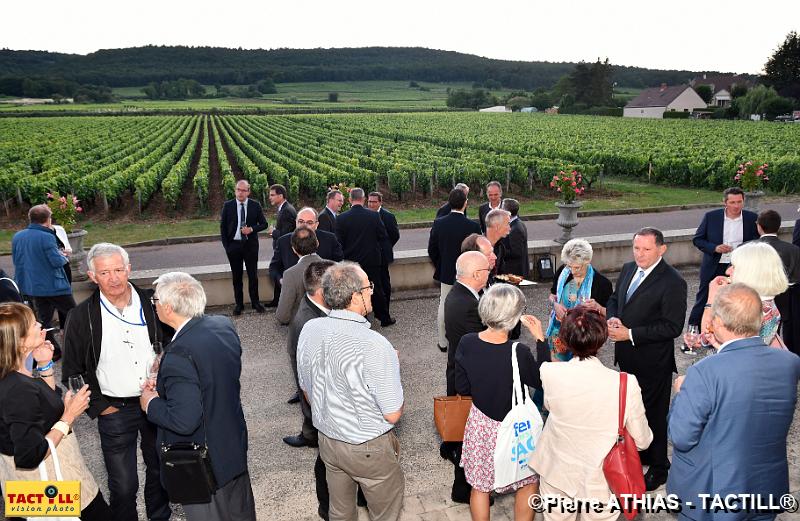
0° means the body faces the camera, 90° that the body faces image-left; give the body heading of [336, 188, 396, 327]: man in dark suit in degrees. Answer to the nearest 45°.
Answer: approximately 180°

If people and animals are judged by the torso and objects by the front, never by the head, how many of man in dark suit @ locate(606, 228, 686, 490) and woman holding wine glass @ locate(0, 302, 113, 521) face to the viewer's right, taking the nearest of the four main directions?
1

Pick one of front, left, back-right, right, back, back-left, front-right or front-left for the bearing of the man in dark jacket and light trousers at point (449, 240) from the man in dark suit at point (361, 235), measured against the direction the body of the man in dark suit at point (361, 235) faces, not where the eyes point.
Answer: back-right

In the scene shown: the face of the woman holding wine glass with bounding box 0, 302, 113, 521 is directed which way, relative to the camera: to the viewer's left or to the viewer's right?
to the viewer's right

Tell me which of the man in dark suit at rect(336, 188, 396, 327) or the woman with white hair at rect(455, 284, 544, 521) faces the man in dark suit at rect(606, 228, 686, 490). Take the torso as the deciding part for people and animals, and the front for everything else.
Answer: the woman with white hair

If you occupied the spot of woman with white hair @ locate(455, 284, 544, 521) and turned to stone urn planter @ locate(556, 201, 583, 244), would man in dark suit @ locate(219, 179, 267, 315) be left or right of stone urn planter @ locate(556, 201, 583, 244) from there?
left

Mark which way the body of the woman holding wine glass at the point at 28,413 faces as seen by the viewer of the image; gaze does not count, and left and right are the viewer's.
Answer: facing to the right of the viewer

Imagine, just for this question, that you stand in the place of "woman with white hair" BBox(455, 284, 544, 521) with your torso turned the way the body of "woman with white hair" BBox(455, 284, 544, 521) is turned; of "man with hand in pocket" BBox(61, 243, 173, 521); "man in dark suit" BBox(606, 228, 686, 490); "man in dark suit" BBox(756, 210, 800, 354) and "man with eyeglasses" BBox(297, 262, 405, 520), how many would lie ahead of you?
2

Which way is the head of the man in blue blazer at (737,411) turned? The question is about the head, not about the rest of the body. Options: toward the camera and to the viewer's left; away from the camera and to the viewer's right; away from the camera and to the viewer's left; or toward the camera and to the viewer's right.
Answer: away from the camera and to the viewer's left
